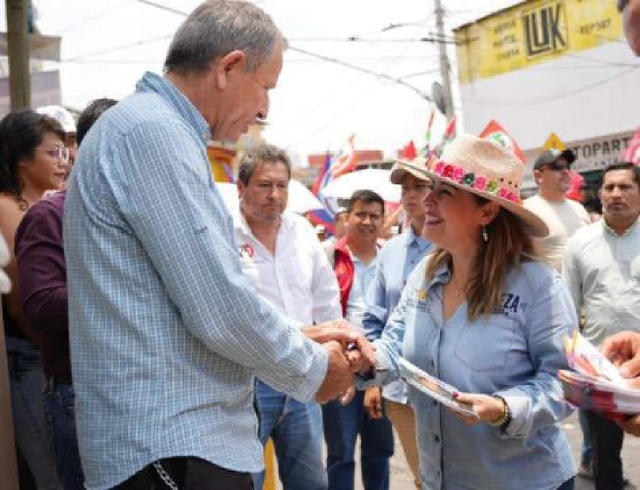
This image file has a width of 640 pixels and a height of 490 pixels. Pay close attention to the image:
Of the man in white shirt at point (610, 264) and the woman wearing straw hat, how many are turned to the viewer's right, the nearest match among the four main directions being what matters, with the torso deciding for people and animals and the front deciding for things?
0

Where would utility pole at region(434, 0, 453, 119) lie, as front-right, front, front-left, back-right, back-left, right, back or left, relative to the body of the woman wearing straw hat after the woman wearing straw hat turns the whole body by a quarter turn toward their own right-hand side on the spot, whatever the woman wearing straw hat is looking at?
front-right

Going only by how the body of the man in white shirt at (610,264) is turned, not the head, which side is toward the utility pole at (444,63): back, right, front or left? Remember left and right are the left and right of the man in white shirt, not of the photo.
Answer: back

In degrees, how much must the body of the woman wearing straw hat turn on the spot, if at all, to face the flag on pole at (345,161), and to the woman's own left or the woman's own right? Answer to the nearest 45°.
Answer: approximately 135° to the woman's own right

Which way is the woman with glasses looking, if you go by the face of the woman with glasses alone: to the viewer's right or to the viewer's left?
to the viewer's right

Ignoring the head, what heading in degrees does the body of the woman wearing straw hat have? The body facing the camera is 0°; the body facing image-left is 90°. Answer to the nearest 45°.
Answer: approximately 45°

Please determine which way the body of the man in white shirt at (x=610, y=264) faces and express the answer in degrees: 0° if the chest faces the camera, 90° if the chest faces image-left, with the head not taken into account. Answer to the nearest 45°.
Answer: approximately 0°

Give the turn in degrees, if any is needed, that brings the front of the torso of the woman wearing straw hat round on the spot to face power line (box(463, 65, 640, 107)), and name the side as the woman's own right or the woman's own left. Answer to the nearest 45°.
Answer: approximately 135° to the woman's own right

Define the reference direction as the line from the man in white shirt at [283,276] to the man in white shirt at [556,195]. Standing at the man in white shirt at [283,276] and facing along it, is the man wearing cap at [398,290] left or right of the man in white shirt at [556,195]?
right

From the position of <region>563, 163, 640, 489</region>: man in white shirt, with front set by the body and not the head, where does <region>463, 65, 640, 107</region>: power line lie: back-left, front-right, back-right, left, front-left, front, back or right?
back

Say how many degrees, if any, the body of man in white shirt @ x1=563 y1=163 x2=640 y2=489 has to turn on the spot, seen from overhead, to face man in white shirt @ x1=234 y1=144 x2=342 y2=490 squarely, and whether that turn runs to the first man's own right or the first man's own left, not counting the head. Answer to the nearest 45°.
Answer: approximately 45° to the first man's own right

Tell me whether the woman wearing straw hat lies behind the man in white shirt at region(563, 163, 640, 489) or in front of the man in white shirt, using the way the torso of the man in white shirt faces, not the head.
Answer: in front

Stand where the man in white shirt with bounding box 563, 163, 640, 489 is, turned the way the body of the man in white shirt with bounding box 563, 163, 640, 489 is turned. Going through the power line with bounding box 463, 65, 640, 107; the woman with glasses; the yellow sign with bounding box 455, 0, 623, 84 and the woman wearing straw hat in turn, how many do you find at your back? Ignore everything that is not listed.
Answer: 2

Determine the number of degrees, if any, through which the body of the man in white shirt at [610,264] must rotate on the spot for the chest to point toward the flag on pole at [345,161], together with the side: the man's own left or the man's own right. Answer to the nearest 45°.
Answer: approximately 135° to the man's own right

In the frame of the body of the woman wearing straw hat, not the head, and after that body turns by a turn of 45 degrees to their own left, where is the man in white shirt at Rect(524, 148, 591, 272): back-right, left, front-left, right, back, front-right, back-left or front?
back

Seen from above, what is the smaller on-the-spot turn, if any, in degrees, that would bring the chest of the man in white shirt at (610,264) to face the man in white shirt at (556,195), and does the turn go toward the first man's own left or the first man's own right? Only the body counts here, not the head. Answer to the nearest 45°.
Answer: approximately 180°
